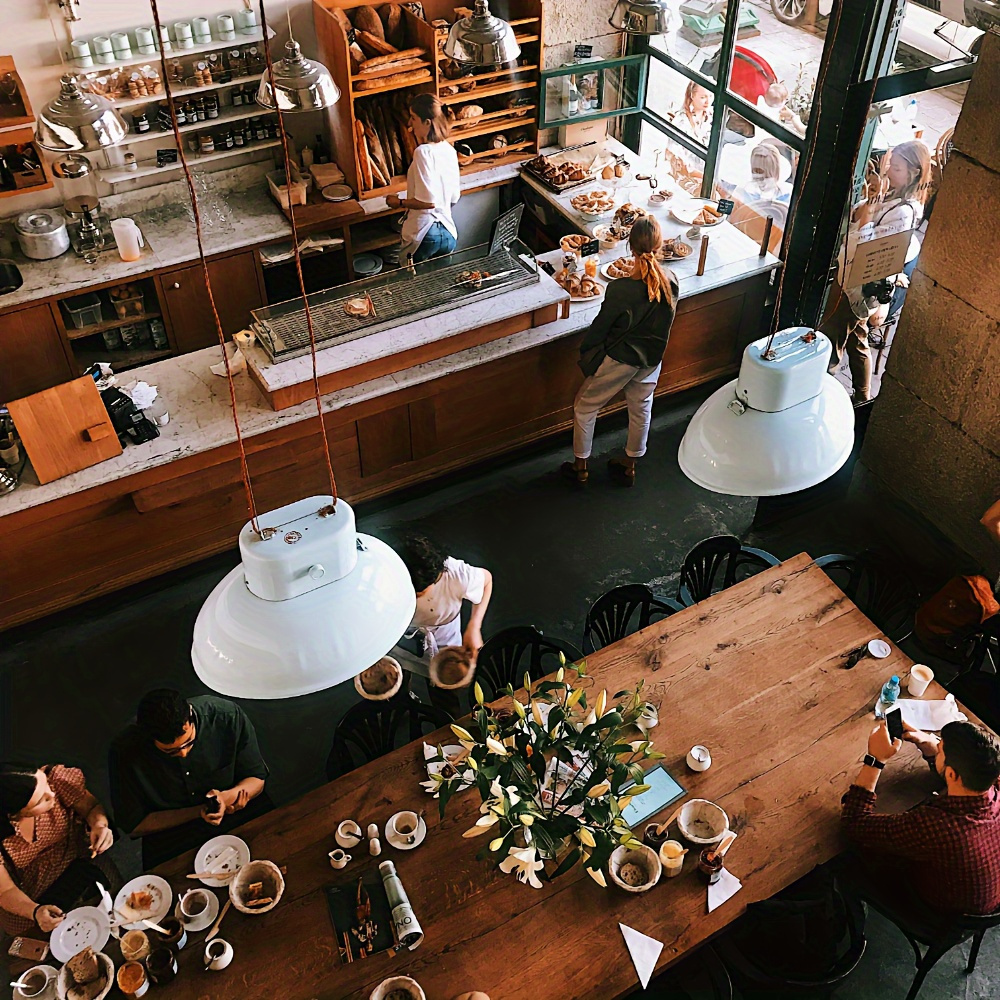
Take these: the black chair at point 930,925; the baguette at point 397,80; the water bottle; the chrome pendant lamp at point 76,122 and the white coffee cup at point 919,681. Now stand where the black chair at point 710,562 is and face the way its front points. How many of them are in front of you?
3

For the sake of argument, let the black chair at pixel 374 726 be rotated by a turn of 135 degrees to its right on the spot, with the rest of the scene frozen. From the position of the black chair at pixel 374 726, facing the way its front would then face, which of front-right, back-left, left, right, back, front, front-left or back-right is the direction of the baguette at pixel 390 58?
right

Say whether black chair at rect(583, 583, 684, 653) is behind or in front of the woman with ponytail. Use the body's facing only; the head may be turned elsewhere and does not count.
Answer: behind

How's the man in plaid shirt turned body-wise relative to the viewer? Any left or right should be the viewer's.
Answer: facing away from the viewer and to the left of the viewer

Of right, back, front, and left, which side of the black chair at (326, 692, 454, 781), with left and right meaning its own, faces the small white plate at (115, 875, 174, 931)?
right

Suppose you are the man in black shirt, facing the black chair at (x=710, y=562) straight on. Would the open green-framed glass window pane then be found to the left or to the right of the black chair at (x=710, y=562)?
left

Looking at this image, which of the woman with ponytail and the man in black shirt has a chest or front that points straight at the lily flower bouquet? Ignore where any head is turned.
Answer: the man in black shirt

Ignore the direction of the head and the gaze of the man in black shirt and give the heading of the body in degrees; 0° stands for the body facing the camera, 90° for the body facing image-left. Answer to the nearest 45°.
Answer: approximately 315°

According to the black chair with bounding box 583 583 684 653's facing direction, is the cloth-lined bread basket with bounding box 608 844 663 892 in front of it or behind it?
in front

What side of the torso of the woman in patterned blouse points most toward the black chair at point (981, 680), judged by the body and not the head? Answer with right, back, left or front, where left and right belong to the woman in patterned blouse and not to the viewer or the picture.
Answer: front

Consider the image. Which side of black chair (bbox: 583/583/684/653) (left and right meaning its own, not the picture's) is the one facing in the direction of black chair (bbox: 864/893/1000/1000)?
front

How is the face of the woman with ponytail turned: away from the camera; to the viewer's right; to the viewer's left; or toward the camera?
away from the camera

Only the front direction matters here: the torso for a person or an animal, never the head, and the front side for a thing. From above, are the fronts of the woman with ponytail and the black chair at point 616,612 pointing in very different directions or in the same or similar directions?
very different directions

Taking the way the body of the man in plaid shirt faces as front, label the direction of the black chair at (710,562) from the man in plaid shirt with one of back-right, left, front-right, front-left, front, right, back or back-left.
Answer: front

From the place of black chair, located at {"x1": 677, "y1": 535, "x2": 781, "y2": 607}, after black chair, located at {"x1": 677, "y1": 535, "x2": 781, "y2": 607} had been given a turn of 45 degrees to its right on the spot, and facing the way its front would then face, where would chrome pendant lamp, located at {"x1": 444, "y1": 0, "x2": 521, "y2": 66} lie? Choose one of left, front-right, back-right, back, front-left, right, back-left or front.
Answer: back-right

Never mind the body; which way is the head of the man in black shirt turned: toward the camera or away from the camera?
toward the camera

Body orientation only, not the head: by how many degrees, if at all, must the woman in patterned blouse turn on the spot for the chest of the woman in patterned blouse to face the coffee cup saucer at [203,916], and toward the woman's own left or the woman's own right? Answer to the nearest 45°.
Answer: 0° — they already face it

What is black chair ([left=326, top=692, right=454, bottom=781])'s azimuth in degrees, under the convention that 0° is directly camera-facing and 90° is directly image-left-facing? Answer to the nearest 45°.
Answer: approximately 315°

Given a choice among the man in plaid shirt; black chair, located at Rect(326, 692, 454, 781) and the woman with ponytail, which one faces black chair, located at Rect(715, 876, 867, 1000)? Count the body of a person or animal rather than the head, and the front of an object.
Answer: black chair, located at Rect(326, 692, 454, 781)

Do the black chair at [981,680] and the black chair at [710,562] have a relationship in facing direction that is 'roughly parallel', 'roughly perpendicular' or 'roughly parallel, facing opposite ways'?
roughly perpendicular

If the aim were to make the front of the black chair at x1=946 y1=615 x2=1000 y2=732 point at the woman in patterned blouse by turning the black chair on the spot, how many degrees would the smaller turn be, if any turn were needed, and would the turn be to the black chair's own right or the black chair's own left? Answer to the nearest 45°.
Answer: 0° — it already faces them
